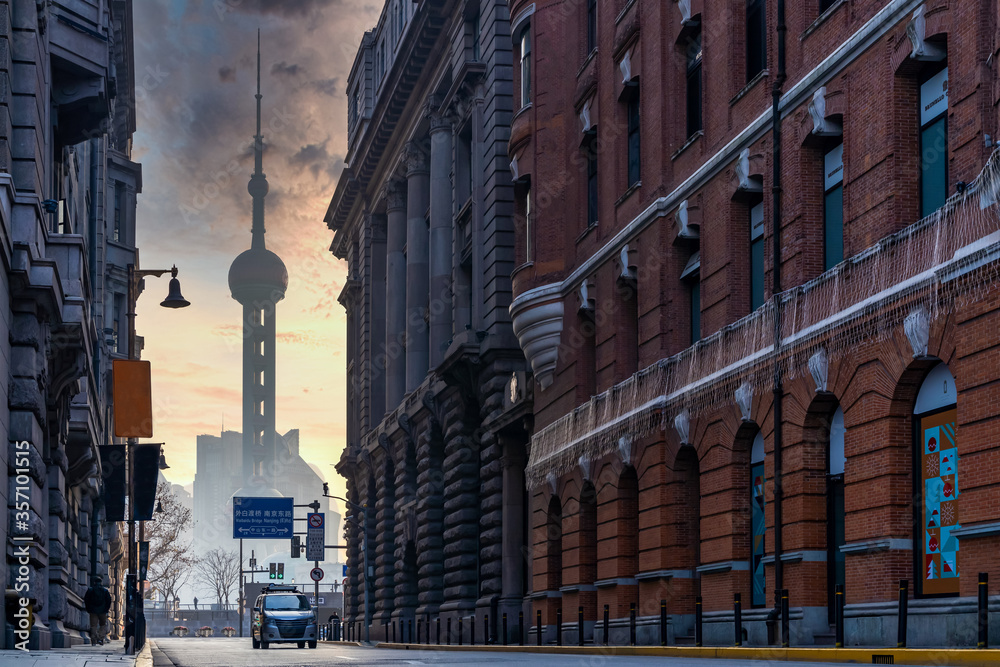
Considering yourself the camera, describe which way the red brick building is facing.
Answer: facing the viewer and to the left of the viewer

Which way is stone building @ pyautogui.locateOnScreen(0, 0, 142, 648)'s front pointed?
to the viewer's right

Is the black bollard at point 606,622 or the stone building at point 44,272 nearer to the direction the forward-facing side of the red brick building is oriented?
the stone building

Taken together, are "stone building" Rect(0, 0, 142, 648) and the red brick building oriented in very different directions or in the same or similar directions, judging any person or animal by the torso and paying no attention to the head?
very different directions

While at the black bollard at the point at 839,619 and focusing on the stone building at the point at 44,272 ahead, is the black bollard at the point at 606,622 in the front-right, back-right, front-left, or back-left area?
front-right

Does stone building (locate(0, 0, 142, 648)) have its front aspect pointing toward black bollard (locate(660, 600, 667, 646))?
yes

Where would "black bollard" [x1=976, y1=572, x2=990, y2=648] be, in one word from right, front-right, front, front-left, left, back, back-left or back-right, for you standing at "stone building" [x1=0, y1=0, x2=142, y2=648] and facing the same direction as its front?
front-right

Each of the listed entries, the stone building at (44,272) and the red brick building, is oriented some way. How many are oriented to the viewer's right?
1

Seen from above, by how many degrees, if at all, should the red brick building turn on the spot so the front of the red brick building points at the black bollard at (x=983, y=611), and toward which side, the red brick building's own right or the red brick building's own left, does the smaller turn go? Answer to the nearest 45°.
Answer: approximately 45° to the red brick building's own left

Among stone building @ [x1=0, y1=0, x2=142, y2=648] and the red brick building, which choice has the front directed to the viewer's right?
the stone building

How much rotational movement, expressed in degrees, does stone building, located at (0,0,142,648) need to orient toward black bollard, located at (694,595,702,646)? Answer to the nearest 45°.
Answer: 0° — it already faces it
